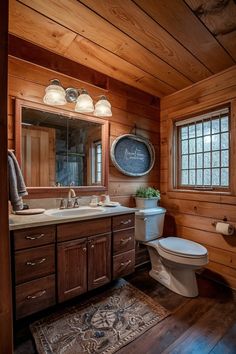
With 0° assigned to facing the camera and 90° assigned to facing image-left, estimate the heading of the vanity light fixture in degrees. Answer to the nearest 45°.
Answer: approximately 315°

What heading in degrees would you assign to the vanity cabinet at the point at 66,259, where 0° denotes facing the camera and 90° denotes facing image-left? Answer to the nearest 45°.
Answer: approximately 315°

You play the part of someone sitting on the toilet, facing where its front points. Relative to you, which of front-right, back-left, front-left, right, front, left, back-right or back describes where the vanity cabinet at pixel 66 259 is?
right

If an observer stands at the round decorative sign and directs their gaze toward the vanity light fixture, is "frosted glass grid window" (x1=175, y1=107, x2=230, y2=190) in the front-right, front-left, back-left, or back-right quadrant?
back-left

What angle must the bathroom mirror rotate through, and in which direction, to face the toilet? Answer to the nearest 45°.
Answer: approximately 45° to its left

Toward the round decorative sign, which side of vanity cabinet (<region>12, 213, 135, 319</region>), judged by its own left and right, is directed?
left

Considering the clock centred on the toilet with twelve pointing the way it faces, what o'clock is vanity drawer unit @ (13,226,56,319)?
The vanity drawer unit is roughly at 3 o'clock from the toilet.

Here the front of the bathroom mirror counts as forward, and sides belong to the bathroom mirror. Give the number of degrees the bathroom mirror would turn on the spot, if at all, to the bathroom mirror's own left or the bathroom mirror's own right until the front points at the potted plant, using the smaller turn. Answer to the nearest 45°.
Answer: approximately 45° to the bathroom mirror's own left
